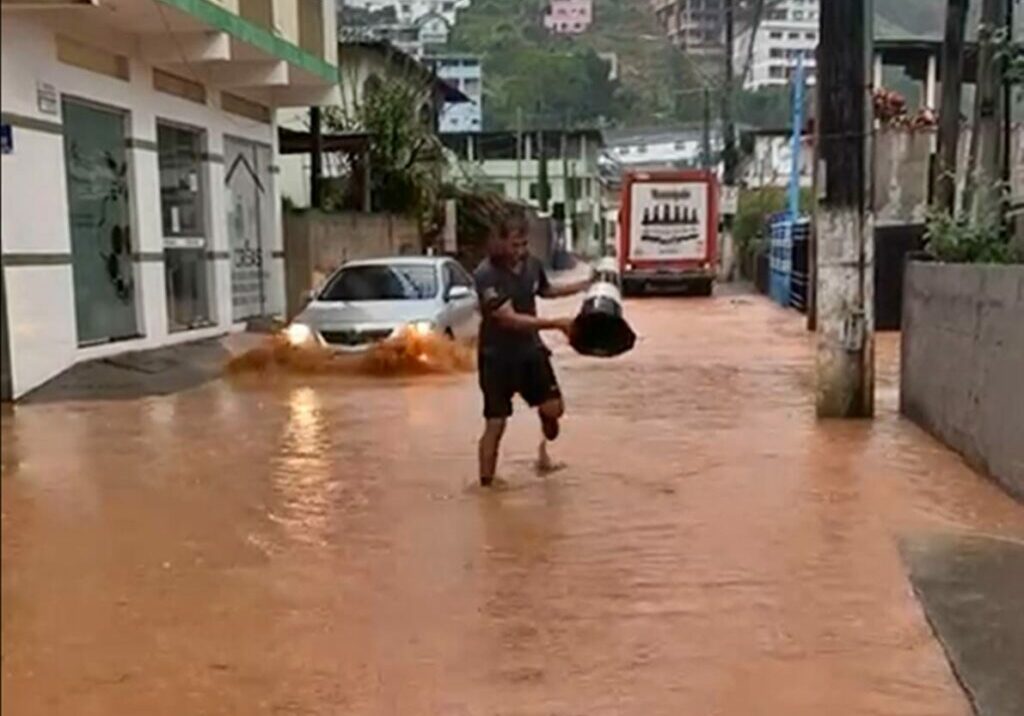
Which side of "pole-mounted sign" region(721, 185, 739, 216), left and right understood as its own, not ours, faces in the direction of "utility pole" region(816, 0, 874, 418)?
front

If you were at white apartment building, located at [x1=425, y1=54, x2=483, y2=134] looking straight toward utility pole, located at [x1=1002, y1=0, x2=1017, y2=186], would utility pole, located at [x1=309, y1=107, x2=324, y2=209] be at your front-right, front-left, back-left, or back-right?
front-right

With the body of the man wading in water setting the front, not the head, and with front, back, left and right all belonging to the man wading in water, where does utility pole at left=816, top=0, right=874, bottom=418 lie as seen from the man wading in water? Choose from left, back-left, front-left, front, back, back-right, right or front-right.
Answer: left

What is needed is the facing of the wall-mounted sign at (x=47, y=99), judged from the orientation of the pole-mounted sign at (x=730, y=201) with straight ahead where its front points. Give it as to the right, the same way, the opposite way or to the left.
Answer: to the left

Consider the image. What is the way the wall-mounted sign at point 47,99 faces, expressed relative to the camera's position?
facing the viewer and to the right of the viewer

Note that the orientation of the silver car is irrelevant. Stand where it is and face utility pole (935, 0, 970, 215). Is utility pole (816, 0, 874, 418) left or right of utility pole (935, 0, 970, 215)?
right

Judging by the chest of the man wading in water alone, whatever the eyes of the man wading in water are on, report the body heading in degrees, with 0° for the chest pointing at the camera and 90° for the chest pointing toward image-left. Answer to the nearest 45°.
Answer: approximately 315°

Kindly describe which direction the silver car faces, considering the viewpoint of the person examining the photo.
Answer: facing the viewer and to the left of the viewer

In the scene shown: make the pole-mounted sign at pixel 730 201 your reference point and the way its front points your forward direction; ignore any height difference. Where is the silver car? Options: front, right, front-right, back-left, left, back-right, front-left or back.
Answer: front

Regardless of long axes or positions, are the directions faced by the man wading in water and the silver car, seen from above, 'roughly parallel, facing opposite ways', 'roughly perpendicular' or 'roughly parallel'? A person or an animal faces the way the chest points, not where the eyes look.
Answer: roughly perpendicular

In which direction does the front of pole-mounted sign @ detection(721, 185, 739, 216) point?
toward the camera

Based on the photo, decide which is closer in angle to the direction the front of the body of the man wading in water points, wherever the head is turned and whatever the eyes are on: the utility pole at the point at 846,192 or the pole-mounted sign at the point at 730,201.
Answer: the utility pole

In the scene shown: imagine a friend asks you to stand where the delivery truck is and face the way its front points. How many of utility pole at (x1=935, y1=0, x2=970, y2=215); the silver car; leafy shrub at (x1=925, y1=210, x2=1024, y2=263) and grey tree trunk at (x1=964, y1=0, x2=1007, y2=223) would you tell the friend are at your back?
4

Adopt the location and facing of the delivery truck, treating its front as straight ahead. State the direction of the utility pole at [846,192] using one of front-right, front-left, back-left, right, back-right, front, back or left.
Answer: back
